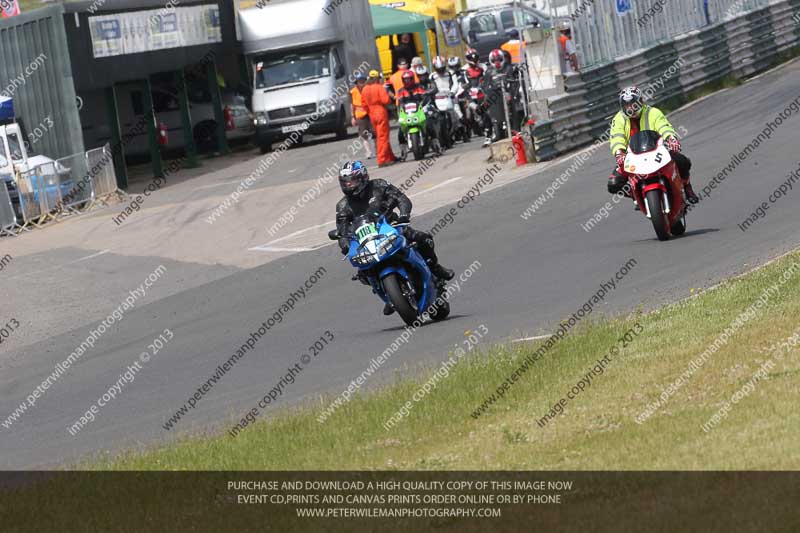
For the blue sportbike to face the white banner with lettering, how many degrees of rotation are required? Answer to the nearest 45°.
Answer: approximately 135° to its right

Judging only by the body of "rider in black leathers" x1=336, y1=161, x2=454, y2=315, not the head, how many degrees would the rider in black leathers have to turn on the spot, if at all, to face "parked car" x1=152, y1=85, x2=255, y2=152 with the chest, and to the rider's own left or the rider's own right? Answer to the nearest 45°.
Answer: approximately 135° to the rider's own right

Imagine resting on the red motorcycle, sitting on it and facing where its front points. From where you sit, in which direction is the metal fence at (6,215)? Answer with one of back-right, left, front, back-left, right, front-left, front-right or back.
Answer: back-right

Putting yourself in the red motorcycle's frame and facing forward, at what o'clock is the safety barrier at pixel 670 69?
The safety barrier is roughly at 6 o'clock from the red motorcycle.

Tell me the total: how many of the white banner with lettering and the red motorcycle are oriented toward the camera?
2

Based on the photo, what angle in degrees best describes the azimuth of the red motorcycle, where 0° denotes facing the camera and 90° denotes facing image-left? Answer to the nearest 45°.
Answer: approximately 0°

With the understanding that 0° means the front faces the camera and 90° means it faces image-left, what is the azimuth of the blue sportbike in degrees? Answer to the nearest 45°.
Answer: approximately 45°

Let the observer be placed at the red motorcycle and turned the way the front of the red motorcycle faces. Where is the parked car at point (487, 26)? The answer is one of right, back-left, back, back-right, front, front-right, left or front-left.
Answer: back
